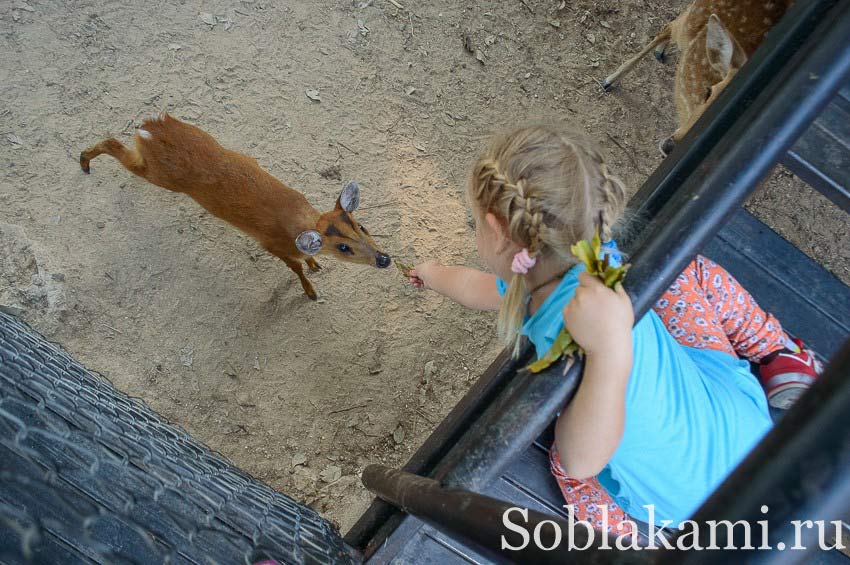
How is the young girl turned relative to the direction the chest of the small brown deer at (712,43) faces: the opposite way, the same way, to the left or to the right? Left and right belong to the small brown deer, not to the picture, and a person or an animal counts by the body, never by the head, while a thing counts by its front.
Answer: to the right

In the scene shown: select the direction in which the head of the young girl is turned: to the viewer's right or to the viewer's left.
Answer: to the viewer's left

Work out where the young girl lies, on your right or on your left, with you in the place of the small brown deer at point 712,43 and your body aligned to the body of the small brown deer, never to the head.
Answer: on your left

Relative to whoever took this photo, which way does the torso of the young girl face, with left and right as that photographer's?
facing away from the viewer and to the left of the viewer

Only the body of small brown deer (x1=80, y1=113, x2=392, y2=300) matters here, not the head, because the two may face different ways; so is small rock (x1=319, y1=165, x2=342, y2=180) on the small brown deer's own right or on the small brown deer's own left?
on the small brown deer's own left
